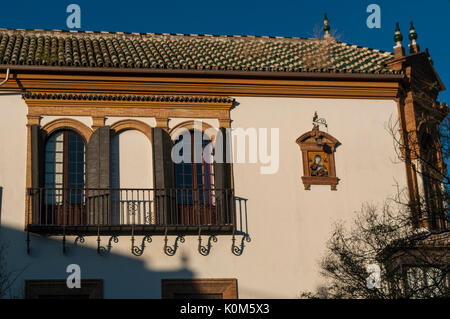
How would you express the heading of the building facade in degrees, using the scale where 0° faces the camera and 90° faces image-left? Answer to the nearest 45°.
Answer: approximately 0°
